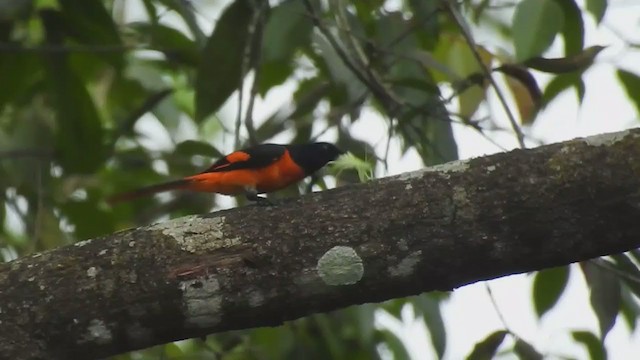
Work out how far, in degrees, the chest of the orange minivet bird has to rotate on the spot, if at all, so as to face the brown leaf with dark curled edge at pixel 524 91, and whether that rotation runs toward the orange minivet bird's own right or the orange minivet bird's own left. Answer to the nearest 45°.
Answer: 0° — it already faces it

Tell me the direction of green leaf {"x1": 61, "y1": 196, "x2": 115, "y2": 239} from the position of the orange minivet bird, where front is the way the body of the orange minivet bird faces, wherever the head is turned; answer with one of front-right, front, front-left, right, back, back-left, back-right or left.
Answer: back-left

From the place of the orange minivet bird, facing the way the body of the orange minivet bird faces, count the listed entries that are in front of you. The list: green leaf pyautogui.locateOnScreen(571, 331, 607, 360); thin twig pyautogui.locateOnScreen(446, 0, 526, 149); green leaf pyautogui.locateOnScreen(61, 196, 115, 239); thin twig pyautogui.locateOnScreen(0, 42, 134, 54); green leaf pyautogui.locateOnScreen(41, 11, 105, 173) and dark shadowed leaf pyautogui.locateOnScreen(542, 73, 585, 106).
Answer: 3

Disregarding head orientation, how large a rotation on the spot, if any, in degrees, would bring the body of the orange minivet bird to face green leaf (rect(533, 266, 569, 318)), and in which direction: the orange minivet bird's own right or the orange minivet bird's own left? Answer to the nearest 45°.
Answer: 0° — it already faces it

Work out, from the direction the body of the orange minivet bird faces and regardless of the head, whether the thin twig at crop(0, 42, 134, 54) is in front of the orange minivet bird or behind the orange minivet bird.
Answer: behind

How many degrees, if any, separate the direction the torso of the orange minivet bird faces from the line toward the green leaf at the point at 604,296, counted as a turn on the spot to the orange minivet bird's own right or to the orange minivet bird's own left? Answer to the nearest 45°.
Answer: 0° — it already faces it

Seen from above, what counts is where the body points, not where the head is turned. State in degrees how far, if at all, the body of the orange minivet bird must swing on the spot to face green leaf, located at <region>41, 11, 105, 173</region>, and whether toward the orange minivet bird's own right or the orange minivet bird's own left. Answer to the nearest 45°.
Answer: approximately 135° to the orange minivet bird's own left

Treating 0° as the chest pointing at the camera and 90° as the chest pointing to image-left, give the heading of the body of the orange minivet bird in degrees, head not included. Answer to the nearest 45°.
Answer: approximately 270°

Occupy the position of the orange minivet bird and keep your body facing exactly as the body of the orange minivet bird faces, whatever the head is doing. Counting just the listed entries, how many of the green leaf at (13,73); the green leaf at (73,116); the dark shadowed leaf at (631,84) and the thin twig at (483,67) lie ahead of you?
2
